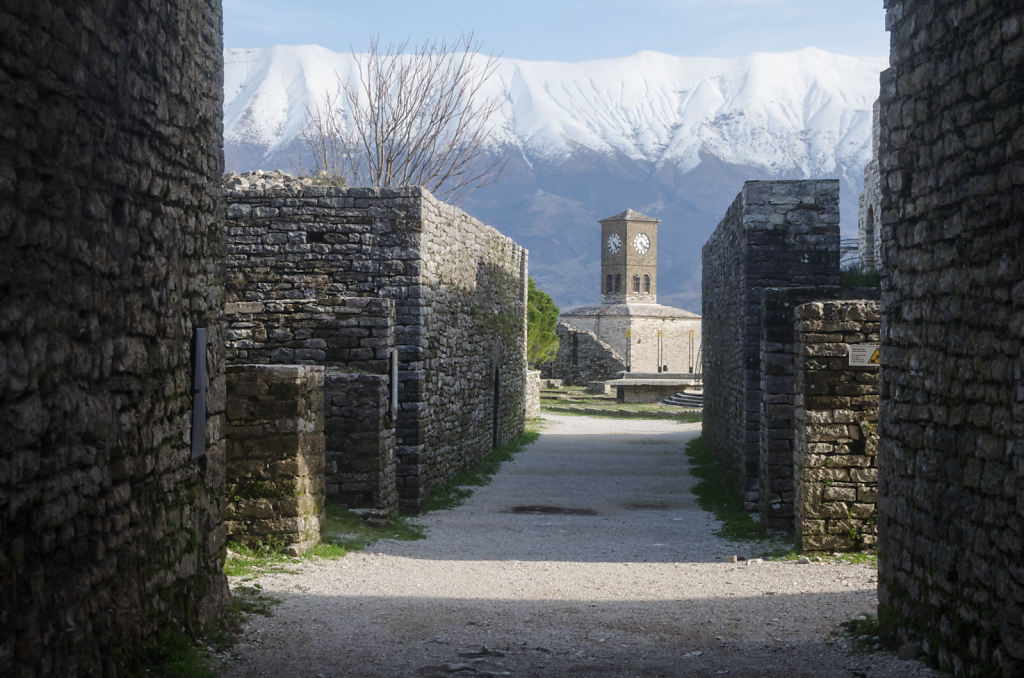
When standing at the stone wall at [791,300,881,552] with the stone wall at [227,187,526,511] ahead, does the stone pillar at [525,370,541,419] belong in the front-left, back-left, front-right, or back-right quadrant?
front-right

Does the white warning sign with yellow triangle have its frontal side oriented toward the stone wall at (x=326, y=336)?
no

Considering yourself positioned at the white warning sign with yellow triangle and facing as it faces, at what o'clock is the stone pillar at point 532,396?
The stone pillar is roughly at 5 o'clock from the white warning sign with yellow triangle.

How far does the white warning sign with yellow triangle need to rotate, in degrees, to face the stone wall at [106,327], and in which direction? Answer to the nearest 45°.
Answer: approximately 45° to its right

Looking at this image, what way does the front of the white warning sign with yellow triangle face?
toward the camera

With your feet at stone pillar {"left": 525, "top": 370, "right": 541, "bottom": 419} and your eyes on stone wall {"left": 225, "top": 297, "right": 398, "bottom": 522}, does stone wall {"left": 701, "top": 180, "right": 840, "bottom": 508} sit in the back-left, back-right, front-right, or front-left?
front-left

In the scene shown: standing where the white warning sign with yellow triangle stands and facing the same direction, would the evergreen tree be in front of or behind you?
behind

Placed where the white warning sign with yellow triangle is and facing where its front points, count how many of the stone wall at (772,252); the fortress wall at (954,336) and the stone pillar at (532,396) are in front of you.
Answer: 1

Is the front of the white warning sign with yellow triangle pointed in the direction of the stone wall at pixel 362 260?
no

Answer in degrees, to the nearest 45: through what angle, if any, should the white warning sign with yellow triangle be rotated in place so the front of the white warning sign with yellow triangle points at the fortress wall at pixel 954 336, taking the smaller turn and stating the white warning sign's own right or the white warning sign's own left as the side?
0° — it already faces it

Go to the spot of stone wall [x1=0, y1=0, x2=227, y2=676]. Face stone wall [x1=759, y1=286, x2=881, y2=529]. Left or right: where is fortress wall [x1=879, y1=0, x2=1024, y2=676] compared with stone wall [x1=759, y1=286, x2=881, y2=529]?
right
